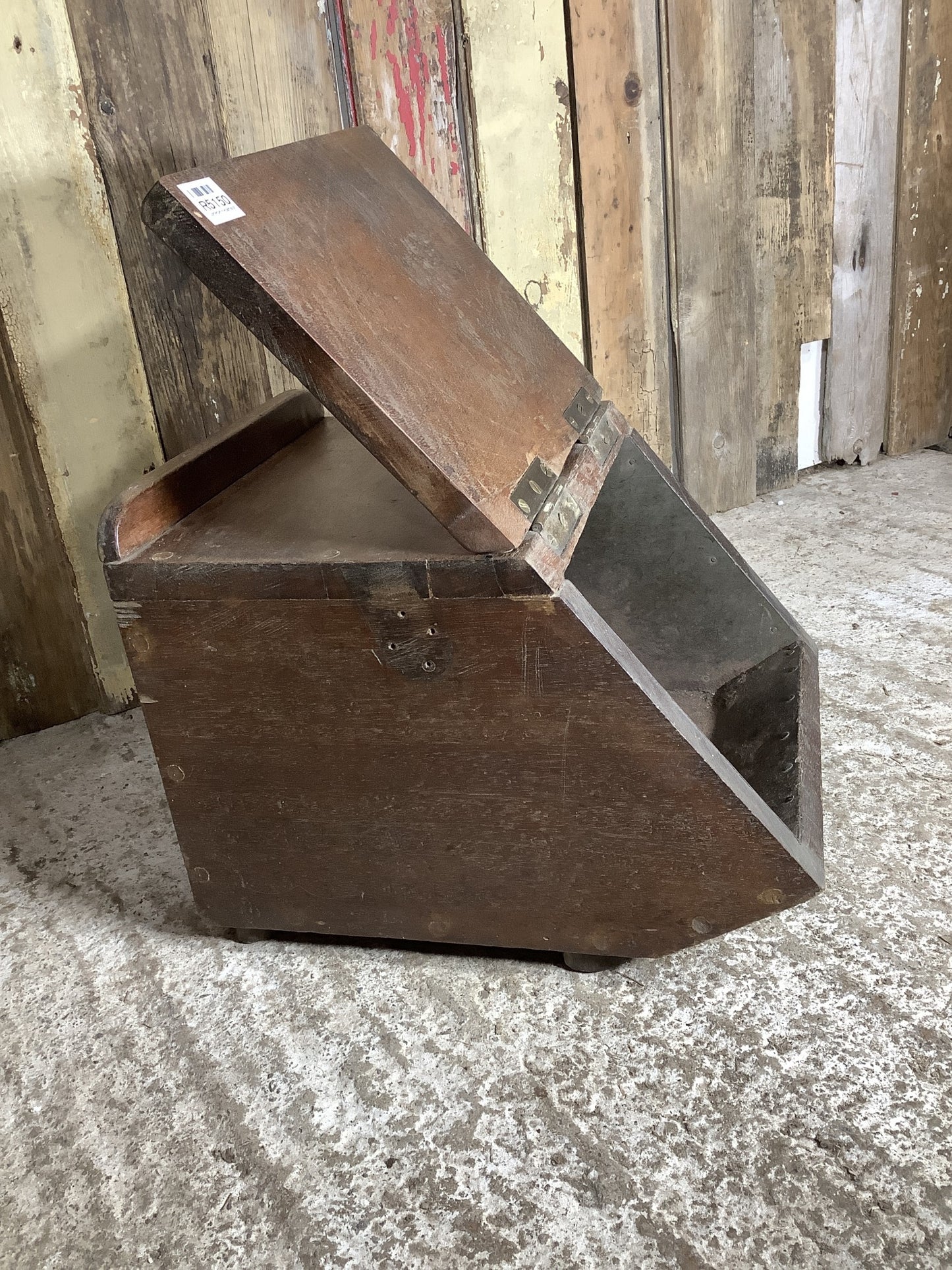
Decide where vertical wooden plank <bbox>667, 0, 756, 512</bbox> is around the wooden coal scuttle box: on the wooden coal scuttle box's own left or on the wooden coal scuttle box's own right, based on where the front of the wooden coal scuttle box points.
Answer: on the wooden coal scuttle box's own left

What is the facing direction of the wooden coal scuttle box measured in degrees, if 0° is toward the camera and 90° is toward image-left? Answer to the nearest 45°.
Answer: approximately 270°

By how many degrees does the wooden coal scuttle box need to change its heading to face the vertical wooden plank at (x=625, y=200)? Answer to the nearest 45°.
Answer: approximately 90° to its left

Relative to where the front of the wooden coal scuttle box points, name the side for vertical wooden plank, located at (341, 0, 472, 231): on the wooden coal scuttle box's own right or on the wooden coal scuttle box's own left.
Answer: on the wooden coal scuttle box's own left

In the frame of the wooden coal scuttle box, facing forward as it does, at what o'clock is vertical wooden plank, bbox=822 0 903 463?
The vertical wooden plank is roughly at 10 o'clock from the wooden coal scuttle box.

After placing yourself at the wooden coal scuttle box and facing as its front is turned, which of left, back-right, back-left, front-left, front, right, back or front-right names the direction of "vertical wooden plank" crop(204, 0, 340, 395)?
left

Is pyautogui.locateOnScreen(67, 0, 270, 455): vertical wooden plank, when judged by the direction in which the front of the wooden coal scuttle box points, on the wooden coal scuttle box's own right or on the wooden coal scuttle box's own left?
on the wooden coal scuttle box's own left
